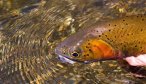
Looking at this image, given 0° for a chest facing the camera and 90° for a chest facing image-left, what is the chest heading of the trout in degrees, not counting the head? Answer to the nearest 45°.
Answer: approximately 90°
